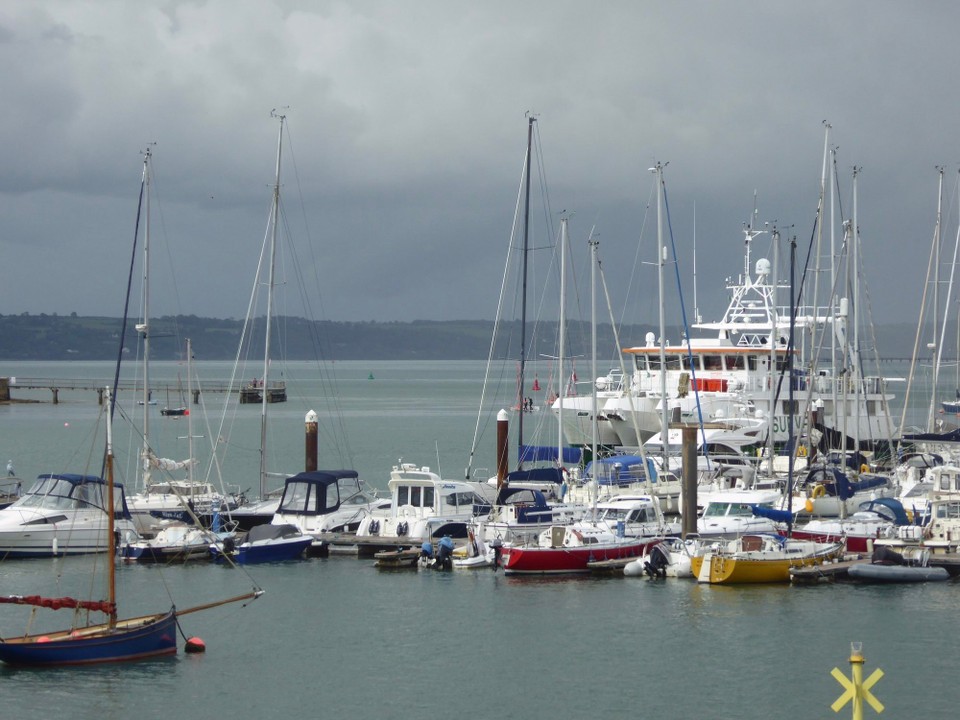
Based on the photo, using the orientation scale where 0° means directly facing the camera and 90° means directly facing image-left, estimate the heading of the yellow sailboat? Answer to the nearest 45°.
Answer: approximately 225°

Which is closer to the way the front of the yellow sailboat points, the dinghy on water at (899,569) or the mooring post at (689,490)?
the dinghy on water

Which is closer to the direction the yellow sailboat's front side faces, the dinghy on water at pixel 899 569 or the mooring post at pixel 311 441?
the dinghy on water

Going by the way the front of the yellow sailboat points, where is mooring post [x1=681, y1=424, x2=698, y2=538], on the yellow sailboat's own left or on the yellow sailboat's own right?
on the yellow sailboat's own left

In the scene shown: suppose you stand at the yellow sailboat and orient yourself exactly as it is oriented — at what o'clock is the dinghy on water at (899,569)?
The dinghy on water is roughly at 1 o'clock from the yellow sailboat.

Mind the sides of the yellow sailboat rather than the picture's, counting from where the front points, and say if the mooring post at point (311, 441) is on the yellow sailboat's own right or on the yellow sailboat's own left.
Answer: on the yellow sailboat's own left
